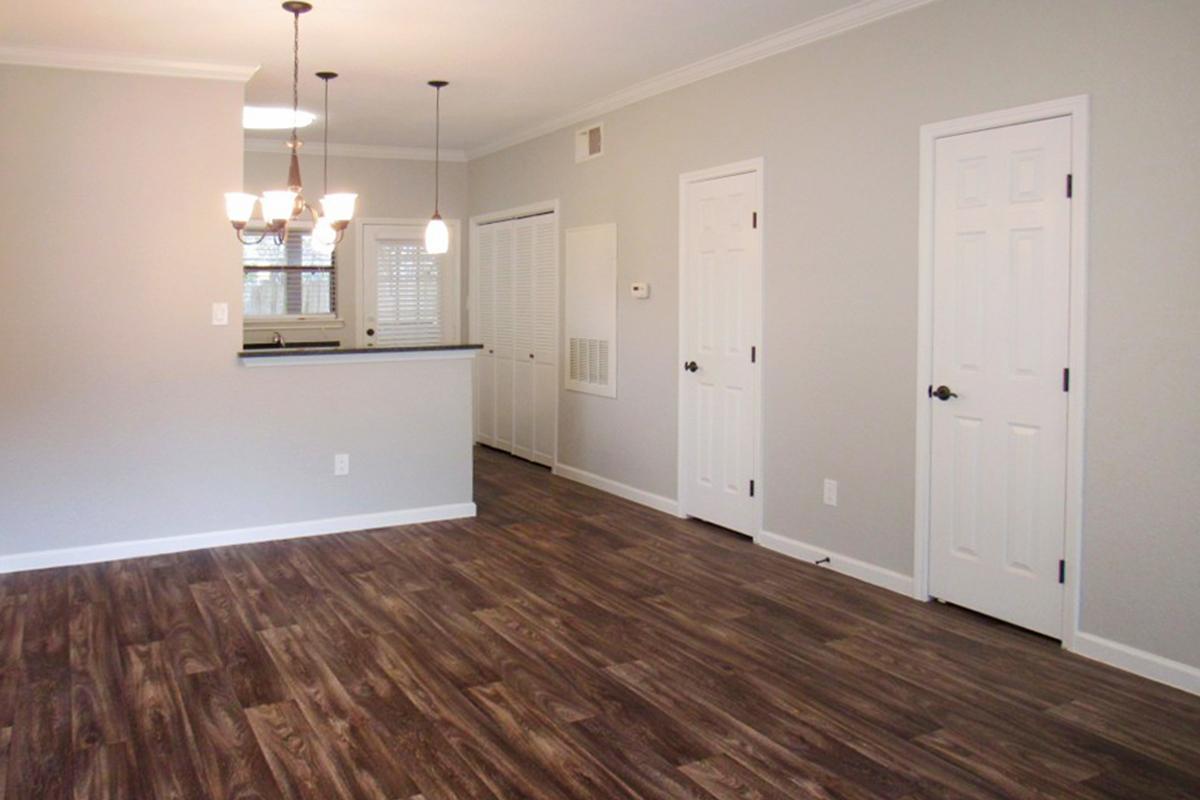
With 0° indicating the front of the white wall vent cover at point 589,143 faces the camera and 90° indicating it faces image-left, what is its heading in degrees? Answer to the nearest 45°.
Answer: approximately 45°

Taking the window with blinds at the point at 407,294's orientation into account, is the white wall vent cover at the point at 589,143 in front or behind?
in front

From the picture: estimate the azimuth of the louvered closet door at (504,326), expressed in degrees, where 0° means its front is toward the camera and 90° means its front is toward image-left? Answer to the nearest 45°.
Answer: approximately 45°

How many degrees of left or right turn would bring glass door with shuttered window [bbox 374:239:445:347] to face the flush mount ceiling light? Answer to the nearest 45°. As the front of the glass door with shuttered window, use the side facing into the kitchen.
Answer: approximately 45° to its right

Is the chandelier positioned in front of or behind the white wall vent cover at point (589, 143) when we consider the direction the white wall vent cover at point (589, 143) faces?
in front

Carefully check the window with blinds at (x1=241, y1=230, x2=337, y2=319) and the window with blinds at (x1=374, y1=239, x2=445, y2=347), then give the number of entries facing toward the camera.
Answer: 2

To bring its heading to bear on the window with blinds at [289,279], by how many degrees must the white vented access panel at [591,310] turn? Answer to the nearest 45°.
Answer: approximately 90° to its right

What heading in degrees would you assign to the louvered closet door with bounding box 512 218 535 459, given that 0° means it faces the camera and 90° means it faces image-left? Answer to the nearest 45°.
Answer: approximately 45°
